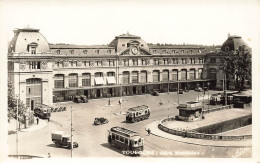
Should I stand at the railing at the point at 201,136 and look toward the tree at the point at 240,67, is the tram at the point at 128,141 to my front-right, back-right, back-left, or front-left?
back-left

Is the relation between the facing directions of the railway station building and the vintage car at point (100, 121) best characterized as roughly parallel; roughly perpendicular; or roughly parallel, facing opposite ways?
roughly perpendicular

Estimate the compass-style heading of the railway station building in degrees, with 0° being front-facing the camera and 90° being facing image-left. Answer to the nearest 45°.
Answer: approximately 315°

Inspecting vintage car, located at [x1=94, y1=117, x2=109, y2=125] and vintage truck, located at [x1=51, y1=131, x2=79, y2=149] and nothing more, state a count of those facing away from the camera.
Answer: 0
